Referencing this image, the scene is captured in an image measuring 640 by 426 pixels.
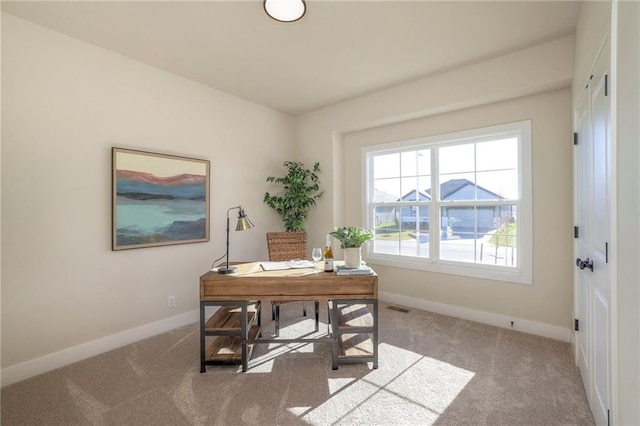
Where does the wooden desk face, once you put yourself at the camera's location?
facing away from the viewer

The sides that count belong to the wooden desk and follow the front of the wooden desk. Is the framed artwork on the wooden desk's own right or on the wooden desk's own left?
on the wooden desk's own left

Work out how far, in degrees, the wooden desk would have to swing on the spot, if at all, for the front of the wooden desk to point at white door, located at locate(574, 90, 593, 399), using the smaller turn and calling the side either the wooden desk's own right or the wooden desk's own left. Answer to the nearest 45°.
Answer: approximately 90° to the wooden desk's own right

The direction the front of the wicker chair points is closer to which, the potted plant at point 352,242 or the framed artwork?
the potted plant

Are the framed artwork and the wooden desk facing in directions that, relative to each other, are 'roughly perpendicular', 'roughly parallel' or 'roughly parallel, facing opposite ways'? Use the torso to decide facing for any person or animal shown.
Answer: roughly perpendicular
